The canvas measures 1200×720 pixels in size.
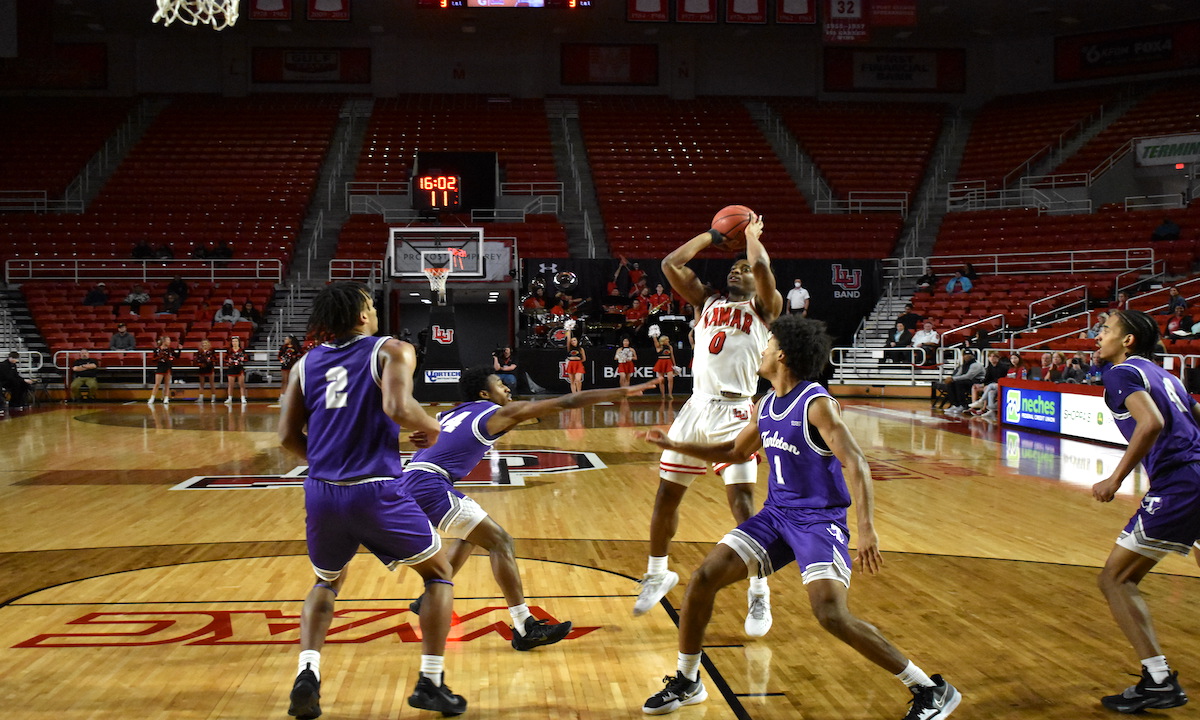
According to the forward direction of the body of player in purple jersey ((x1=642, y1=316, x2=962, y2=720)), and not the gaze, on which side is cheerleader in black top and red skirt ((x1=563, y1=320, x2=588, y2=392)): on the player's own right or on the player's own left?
on the player's own right

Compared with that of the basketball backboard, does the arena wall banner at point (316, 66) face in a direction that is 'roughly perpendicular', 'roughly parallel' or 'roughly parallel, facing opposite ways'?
roughly parallel

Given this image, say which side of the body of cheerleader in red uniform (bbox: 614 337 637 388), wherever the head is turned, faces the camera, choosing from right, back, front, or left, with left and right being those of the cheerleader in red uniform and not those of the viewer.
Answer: front

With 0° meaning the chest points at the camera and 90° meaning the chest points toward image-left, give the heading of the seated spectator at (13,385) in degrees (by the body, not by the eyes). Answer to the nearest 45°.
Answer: approximately 315°

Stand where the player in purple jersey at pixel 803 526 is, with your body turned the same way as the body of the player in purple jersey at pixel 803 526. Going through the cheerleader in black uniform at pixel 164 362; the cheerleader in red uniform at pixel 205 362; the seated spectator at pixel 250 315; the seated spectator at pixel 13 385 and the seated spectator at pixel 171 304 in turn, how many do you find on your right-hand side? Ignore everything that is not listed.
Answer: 5

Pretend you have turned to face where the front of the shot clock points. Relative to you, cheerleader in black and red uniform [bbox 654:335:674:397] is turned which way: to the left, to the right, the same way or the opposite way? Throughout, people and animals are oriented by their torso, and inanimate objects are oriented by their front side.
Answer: the same way

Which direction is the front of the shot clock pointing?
toward the camera

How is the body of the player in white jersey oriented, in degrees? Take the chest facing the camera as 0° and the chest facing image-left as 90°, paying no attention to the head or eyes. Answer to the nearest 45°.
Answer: approximately 0°

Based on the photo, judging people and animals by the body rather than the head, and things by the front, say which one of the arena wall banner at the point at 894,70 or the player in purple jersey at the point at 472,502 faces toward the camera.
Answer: the arena wall banner

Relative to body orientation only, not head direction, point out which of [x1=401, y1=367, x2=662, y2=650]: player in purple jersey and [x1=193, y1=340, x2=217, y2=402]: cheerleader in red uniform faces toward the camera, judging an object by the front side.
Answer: the cheerleader in red uniform

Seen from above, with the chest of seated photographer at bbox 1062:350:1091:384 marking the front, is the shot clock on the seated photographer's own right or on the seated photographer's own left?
on the seated photographer's own right

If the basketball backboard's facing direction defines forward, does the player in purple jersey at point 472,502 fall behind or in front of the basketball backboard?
in front

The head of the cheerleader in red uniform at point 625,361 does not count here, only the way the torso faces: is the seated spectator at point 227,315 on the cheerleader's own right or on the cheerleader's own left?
on the cheerleader's own right

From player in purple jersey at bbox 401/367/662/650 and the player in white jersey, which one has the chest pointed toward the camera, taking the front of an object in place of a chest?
the player in white jersey

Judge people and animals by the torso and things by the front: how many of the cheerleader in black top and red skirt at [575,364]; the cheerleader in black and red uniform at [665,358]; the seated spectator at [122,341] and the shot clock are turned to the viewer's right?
0

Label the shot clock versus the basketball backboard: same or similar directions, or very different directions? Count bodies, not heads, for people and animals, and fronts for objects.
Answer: same or similar directions

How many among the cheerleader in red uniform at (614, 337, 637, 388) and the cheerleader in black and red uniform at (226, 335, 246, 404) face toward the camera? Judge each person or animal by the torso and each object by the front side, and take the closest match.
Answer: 2

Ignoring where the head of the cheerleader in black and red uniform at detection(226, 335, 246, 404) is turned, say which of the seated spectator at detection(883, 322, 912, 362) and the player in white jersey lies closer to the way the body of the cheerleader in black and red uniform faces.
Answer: the player in white jersey

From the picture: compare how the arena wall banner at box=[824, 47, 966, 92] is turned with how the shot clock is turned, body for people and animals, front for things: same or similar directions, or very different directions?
same or similar directions

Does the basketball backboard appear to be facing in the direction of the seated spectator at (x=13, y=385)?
no

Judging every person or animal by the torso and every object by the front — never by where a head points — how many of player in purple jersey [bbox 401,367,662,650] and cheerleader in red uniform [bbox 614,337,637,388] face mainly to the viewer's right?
1

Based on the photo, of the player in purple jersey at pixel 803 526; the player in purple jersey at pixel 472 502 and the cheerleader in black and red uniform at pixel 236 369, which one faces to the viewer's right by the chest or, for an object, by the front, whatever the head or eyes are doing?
the player in purple jersey at pixel 472 502
